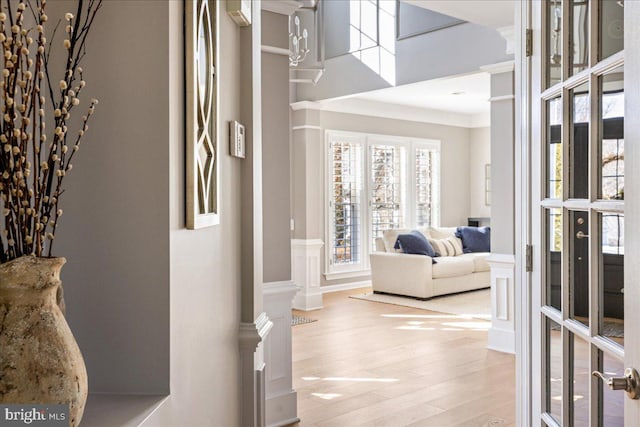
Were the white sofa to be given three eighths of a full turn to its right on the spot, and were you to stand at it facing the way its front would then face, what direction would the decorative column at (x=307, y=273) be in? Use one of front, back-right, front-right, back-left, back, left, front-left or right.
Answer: front-left

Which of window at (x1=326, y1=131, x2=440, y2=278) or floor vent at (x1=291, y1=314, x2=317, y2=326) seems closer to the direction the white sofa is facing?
the floor vent

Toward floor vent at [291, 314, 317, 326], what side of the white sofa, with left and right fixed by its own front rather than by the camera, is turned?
right

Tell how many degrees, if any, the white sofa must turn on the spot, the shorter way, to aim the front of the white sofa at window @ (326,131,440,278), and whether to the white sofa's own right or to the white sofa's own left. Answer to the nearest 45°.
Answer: approximately 180°

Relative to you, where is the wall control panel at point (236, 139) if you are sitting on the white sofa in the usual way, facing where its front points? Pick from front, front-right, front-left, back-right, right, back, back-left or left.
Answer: front-right

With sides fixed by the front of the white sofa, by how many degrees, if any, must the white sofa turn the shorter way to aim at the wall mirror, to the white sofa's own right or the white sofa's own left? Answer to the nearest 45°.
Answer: approximately 45° to the white sofa's own right

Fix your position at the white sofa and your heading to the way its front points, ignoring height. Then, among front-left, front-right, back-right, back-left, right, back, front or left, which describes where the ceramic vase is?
front-right

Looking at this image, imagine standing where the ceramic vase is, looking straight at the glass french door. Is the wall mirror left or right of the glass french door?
left
